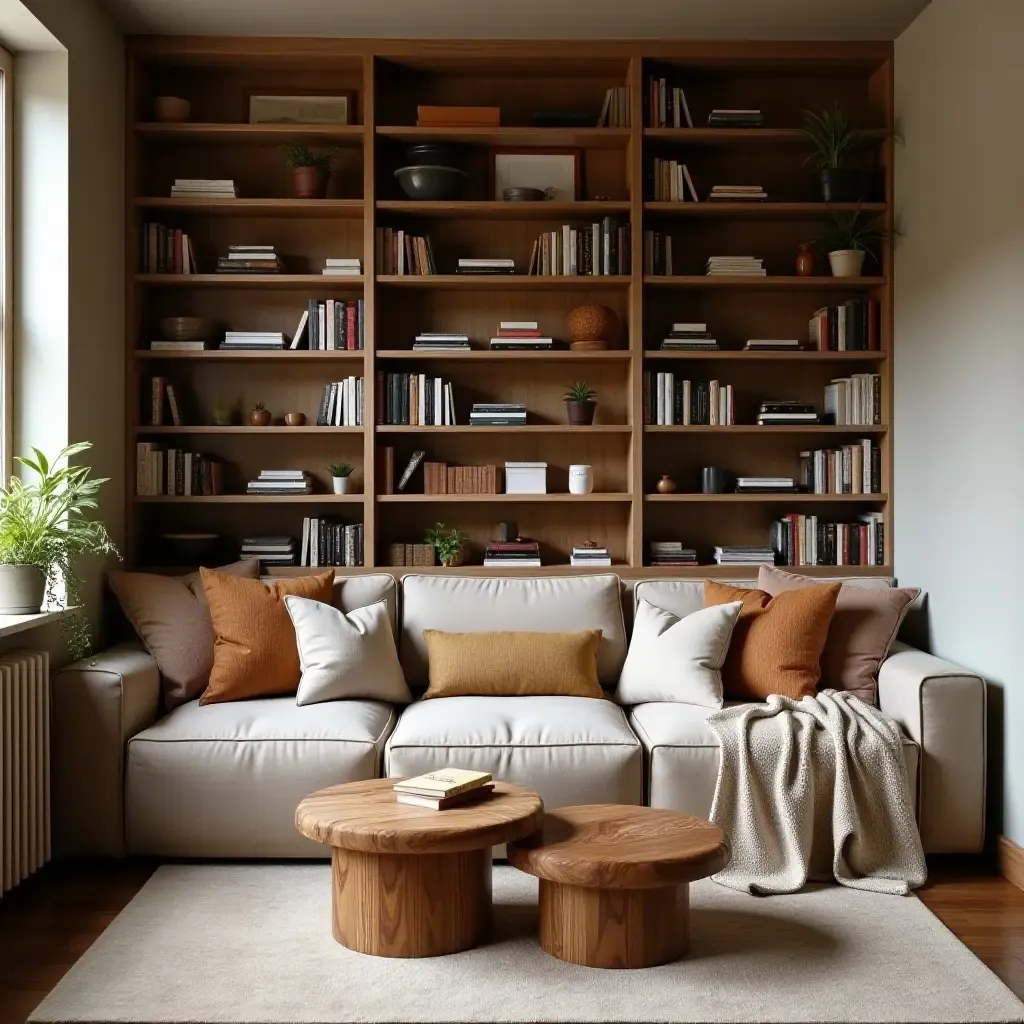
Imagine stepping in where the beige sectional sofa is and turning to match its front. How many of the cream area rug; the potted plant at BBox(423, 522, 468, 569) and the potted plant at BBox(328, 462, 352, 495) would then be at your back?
2

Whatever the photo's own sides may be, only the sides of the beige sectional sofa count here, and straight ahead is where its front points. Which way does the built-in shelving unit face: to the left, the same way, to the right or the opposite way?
the same way

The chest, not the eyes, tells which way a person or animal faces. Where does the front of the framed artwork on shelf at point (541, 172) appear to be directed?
toward the camera

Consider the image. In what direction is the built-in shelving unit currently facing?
toward the camera

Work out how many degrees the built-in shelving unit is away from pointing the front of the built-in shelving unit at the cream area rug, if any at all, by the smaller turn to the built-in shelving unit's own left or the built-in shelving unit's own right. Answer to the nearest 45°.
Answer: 0° — it already faces it

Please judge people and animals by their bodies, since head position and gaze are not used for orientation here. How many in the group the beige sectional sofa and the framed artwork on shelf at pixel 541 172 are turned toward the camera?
2

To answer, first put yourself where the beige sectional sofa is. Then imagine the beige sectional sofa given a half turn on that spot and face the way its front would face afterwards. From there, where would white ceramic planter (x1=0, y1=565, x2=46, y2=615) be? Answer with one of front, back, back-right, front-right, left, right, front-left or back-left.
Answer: left

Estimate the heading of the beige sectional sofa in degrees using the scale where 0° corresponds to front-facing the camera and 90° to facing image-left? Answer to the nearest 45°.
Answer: approximately 0°

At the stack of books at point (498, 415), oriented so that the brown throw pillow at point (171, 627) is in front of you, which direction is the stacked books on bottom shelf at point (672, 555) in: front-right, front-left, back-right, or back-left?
back-left

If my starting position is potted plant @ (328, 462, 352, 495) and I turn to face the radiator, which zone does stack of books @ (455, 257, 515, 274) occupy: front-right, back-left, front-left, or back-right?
back-left

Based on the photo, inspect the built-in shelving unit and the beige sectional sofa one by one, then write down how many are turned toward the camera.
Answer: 2
